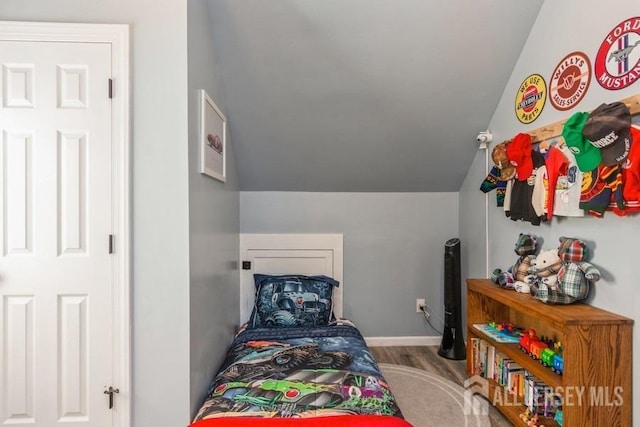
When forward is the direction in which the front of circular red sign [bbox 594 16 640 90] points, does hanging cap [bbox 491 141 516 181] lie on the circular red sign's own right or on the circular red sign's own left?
on the circular red sign's own right

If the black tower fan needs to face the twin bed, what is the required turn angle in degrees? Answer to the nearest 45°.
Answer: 0° — it already faces it

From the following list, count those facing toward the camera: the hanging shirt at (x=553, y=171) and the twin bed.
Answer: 1

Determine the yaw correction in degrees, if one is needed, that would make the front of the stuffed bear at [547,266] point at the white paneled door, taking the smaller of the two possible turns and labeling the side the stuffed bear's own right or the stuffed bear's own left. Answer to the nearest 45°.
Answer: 0° — it already faces it

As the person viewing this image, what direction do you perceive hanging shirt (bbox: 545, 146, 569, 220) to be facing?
facing to the left of the viewer

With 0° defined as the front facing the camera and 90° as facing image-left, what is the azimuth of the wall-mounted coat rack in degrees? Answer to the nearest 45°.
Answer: approximately 45°
